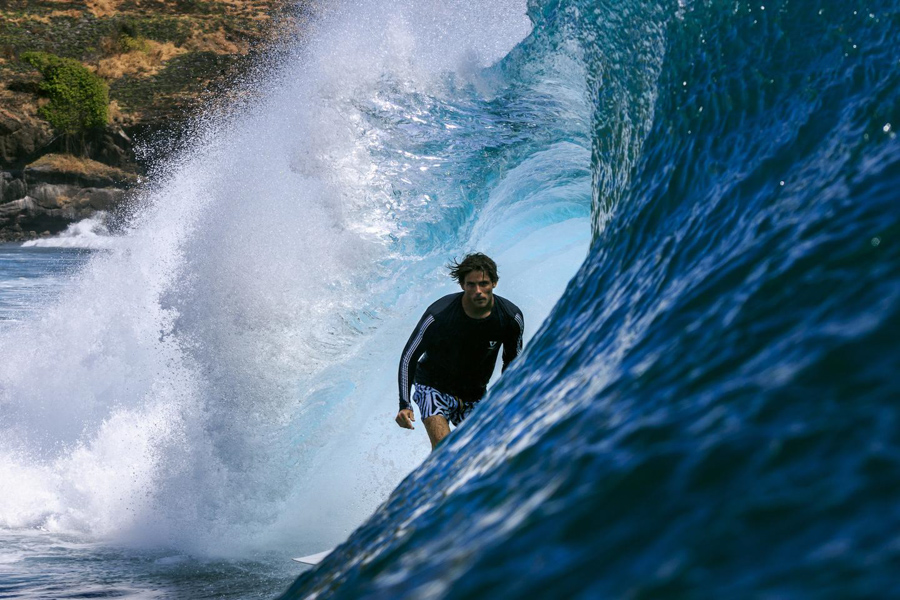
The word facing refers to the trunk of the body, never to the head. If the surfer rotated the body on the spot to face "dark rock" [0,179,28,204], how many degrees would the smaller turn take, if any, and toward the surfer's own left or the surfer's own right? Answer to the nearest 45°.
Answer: approximately 135° to the surfer's own right

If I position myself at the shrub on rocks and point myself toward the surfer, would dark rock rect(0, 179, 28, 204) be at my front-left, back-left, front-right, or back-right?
front-right

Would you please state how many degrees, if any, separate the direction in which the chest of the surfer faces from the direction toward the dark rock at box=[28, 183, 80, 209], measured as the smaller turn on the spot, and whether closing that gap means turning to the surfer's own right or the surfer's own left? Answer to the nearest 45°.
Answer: approximately 135° to the surfer's own right

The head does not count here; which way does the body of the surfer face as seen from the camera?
toward the camera
